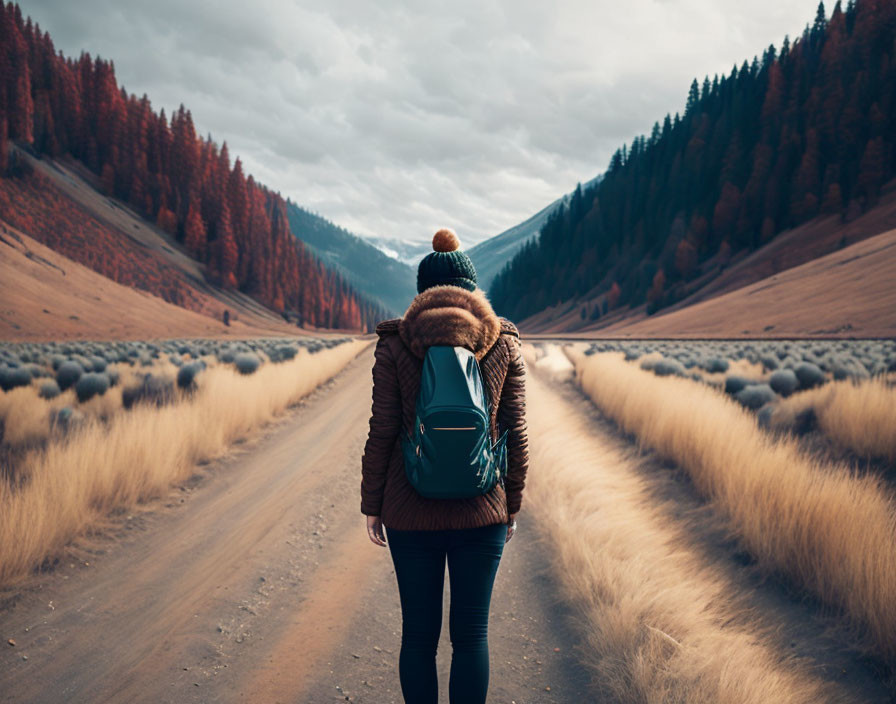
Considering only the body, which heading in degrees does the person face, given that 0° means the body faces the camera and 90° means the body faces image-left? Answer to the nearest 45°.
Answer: approximately 180°

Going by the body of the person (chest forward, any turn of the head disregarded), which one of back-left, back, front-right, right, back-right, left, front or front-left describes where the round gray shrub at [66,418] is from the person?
front-left

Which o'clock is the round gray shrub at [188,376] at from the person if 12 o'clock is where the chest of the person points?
The round gray shrub is roughly at 11 o'clock from the person.

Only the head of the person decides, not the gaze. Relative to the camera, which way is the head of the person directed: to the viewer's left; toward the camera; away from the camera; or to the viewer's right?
away from the camera

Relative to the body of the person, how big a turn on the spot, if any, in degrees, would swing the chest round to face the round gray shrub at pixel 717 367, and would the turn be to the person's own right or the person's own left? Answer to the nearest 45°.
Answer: approximately 45° to the person's own right

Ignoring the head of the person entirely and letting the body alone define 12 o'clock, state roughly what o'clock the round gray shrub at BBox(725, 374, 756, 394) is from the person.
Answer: The round gray shrub is roughly at 1 o'clock from the person.
